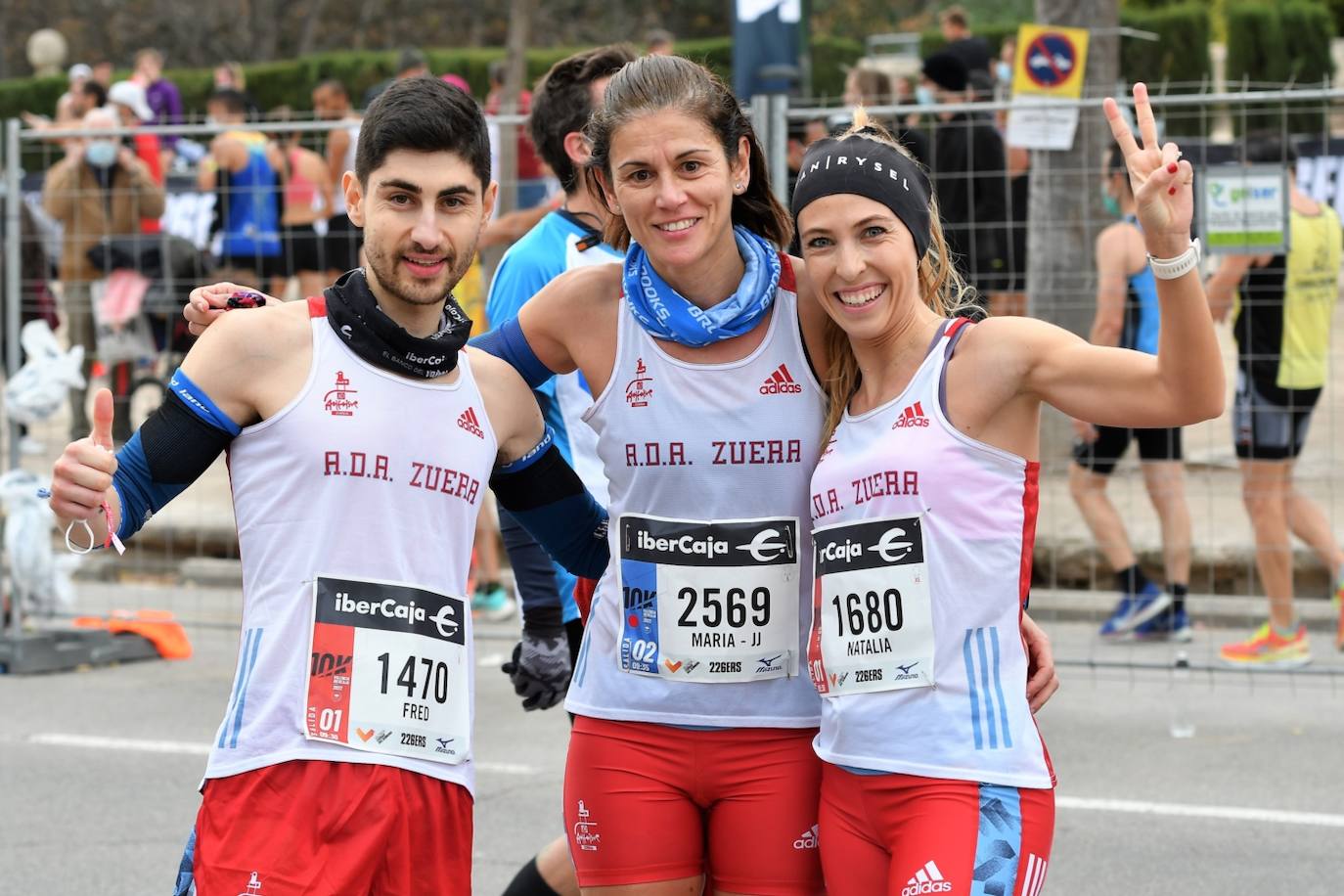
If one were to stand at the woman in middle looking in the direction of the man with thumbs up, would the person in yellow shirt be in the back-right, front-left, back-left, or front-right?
back-right

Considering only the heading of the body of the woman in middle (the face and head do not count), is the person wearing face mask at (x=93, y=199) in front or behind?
behind

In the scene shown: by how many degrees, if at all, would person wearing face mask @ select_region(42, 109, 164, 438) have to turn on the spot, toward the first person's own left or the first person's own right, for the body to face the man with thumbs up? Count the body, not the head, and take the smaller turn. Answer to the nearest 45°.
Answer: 0° — they already face them

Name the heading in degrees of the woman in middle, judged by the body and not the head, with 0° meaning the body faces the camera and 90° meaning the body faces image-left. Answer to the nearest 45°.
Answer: approximately 0°

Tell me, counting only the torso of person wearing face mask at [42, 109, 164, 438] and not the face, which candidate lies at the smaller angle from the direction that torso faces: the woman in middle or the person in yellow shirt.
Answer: the woman in middle

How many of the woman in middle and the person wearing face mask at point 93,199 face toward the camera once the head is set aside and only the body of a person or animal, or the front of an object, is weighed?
2
